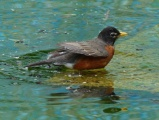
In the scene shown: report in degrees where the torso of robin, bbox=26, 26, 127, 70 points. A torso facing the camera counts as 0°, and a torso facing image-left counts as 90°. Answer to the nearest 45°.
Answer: approximately 270°
